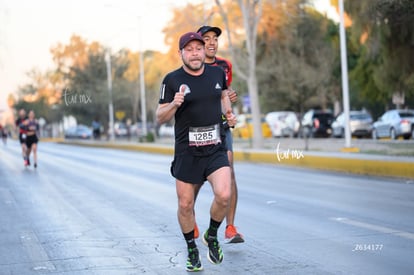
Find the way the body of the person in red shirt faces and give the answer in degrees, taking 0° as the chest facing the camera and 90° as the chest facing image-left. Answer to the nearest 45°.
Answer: approximately 0°

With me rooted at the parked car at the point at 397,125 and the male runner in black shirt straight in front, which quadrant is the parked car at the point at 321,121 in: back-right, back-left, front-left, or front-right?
back-right

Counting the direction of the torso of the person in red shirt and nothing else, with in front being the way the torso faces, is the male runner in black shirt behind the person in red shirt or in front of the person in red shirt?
in front

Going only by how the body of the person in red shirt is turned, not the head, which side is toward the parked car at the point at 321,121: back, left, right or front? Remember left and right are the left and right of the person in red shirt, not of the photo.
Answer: back

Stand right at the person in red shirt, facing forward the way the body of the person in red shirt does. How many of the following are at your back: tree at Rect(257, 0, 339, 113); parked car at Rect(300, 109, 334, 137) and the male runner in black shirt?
2

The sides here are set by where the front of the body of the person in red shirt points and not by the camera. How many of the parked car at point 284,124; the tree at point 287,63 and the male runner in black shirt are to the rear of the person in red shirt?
2

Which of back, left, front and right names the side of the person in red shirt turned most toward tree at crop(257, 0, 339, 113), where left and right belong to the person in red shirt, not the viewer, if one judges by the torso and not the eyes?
back

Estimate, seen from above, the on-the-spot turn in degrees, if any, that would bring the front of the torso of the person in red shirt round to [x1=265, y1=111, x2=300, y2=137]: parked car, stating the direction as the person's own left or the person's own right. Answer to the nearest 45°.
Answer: approximately 180°

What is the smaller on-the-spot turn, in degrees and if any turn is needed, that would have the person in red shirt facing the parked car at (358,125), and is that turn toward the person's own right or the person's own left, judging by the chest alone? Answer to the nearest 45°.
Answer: approximately 180°

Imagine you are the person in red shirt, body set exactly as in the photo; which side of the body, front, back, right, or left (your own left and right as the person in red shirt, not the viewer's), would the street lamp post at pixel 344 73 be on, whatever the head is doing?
back
